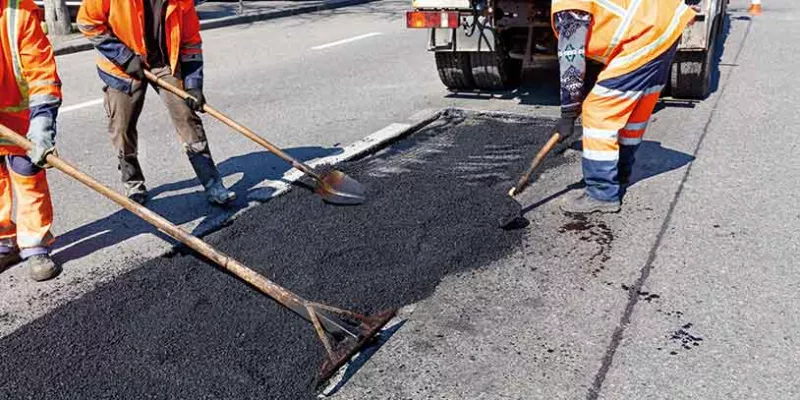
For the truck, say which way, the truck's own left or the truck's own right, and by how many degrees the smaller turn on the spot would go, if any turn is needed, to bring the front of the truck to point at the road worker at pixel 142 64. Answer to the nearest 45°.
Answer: approximately 135° to the truck's own left

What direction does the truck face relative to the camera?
away from the camera

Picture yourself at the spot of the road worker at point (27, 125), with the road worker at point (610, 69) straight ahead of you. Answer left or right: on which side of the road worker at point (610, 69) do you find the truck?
left

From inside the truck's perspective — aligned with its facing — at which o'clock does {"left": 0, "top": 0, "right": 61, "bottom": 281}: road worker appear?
The road worker is roughly at 7 o'clock from the truck.

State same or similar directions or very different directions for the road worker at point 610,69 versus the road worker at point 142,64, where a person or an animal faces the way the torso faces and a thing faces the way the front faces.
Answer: very different directions

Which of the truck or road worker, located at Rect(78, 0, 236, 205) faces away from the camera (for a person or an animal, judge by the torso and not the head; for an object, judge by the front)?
the truck

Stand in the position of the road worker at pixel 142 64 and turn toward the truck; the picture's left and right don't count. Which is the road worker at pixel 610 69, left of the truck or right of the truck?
right
